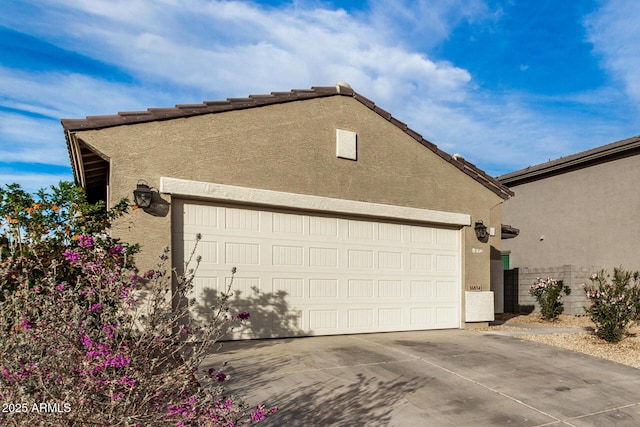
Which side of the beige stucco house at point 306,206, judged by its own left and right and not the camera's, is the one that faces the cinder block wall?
left

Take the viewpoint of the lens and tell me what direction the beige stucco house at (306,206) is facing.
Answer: facing the viewer and to the right of the viewer

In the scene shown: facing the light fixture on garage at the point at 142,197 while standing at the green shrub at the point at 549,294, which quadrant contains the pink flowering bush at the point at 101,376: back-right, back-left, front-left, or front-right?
front-left

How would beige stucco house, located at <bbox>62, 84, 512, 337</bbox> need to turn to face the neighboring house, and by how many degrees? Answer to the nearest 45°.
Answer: approximately 90° to its left
